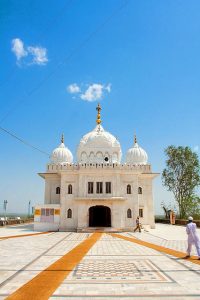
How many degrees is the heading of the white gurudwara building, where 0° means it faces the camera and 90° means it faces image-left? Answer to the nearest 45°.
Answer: approximately 0°

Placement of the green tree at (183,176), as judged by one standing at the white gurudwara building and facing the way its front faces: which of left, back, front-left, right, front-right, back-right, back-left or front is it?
back-left
